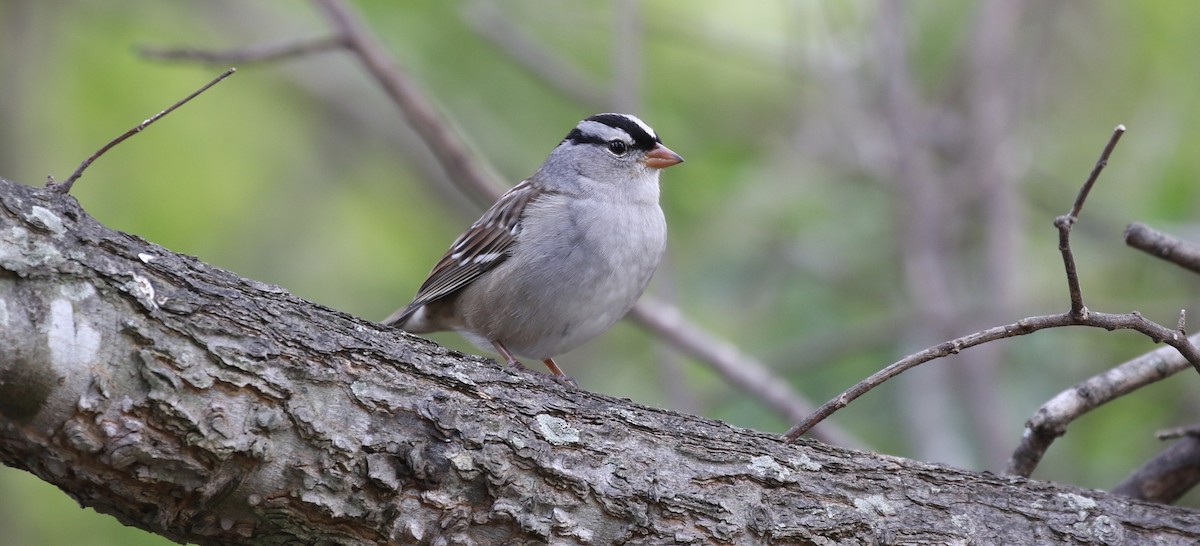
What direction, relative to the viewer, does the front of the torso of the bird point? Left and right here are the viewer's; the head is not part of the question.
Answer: facing the viewer and to the right of the viewer

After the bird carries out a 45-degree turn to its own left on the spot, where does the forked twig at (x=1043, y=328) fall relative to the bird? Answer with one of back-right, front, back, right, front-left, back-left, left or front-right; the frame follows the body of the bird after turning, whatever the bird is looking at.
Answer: front-right

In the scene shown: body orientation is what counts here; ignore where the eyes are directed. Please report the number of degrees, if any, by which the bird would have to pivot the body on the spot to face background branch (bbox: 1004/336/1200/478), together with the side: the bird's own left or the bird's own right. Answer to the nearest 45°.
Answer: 0° — it already faces it

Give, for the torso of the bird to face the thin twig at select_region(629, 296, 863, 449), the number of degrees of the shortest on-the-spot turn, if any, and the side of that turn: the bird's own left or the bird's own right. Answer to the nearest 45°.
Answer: approximately 90° to the bird's own left
